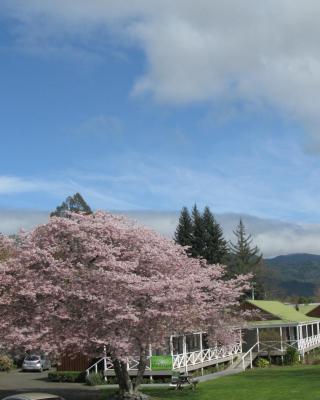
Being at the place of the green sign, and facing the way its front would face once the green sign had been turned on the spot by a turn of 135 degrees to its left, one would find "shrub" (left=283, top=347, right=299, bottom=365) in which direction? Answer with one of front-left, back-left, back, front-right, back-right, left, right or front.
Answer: front

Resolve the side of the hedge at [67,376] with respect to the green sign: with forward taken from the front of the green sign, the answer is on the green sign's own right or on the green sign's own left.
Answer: on the green sign's own right

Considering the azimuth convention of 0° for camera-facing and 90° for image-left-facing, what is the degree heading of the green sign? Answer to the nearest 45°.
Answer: approximately 0°

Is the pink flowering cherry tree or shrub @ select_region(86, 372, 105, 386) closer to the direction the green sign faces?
the pink flowering cherry tree

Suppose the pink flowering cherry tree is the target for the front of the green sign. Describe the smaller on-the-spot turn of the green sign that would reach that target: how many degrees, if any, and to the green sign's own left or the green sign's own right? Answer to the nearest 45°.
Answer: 0° — it already faces it

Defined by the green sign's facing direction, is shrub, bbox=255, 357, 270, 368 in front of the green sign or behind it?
behind

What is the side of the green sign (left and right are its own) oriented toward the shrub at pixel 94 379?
right

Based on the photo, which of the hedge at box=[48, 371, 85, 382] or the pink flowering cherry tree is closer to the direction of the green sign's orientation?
the pink flowering cherry tree

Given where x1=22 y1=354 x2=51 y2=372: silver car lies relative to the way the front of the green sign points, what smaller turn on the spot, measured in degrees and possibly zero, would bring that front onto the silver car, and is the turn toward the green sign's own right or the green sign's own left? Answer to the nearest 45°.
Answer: approximately 135° to the green sign's own right
